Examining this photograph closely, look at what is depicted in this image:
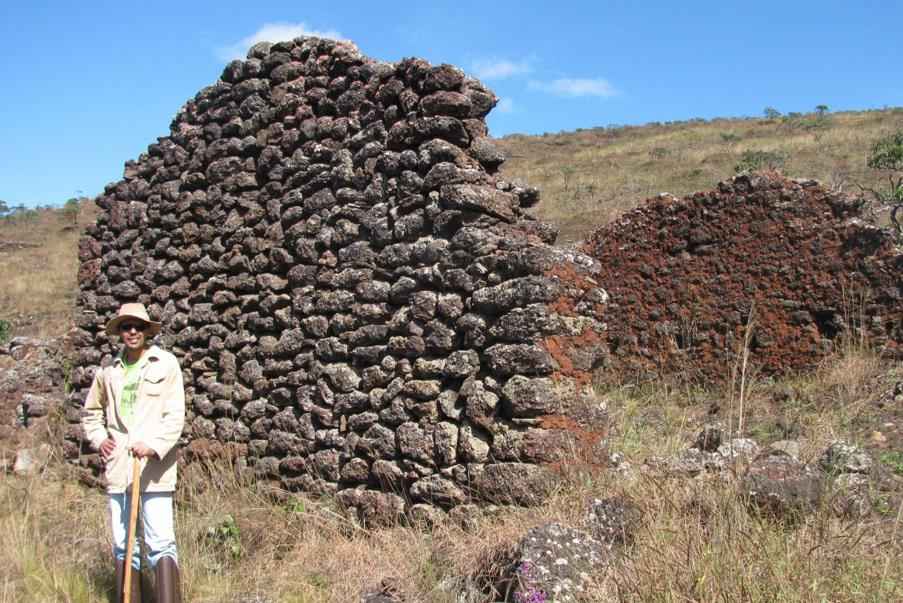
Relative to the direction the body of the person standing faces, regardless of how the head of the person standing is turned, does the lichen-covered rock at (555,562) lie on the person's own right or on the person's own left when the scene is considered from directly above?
on the person's own left

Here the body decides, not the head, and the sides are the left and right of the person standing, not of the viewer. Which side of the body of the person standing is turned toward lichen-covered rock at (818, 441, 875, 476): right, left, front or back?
left

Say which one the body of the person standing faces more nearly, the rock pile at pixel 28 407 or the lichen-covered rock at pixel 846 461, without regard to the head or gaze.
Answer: the lichen-covered rock

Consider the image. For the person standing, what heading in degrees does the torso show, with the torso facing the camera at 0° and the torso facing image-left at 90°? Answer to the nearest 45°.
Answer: approximately 0°

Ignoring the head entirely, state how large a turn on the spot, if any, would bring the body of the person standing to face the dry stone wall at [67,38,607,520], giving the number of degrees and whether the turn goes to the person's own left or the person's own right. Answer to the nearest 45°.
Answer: approximately 135° to the person's own left

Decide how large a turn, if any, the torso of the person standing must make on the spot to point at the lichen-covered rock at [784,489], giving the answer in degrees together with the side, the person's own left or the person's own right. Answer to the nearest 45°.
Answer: approximately 45° to the person's own left

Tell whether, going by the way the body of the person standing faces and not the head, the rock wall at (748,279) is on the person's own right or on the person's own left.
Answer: on the person's own left

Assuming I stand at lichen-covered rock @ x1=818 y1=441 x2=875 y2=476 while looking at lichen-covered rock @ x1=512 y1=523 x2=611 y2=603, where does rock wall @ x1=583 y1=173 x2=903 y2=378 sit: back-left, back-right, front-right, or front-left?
back-right
